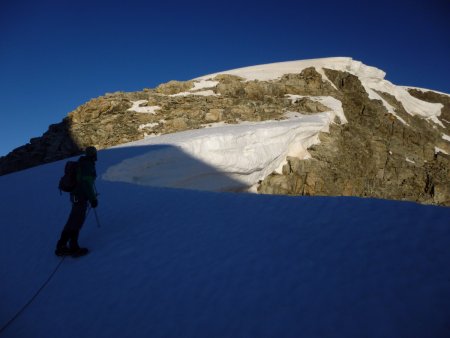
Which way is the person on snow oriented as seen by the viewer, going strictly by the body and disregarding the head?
to the viewer's right
